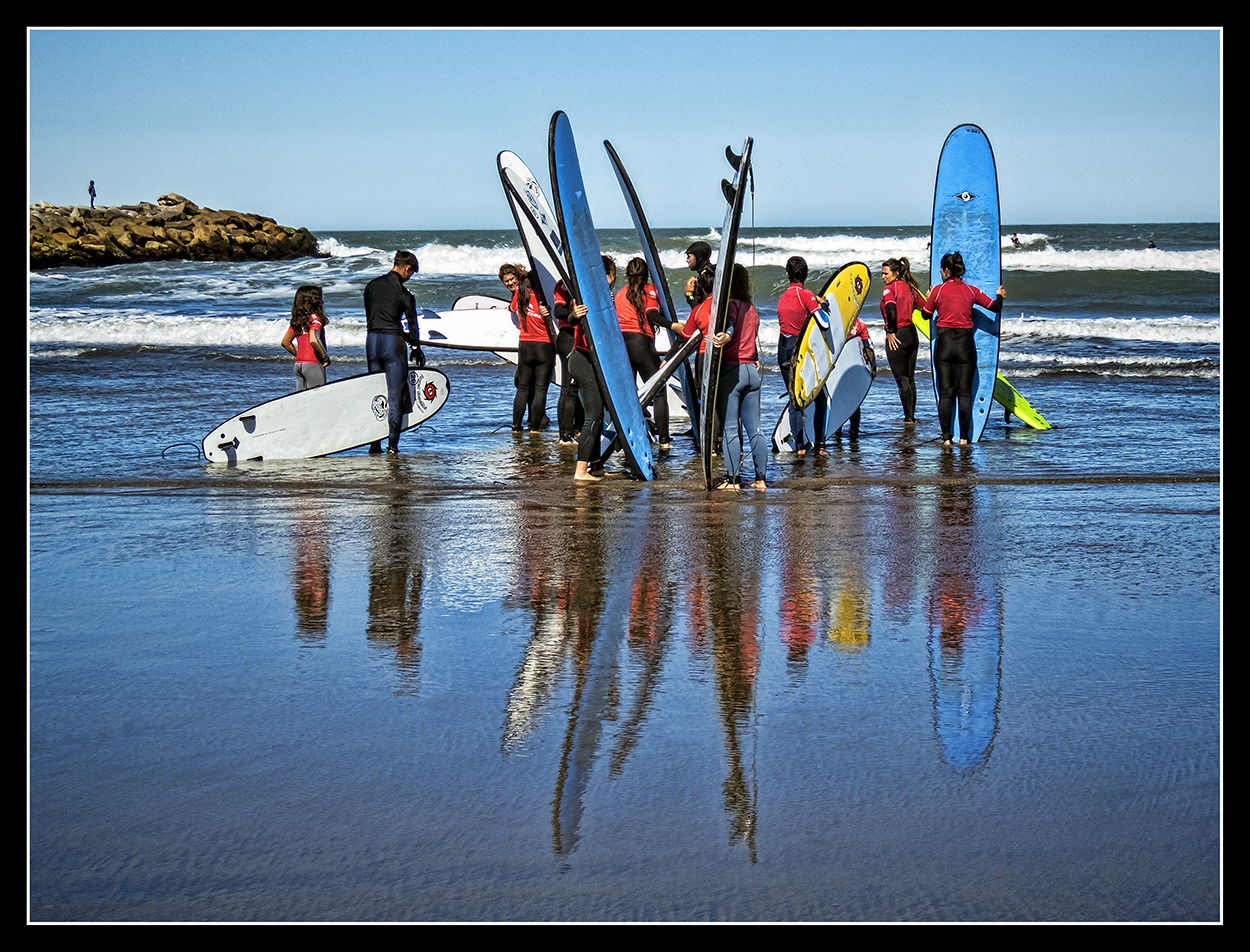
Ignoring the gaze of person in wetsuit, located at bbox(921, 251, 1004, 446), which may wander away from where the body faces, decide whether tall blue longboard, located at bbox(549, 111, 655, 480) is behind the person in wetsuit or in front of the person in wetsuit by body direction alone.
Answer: behind

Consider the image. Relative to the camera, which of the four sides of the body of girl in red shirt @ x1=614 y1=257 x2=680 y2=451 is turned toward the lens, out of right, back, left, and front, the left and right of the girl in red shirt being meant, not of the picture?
back

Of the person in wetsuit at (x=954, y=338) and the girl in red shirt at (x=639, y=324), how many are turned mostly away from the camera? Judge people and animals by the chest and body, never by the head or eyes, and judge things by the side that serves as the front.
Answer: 2

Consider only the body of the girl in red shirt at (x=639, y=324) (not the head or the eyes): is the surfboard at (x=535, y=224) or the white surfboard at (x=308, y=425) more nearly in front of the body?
the surfboard

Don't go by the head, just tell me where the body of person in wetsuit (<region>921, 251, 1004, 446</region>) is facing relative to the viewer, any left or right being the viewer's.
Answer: facing away from the viewer

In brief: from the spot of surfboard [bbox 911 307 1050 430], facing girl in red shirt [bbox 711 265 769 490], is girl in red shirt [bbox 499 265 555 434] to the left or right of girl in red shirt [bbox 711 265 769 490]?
right

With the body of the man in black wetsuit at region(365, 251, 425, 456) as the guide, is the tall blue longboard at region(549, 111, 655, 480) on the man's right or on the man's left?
on the man's right

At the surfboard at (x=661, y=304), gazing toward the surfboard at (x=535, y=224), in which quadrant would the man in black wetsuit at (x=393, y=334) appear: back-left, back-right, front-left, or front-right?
front-left

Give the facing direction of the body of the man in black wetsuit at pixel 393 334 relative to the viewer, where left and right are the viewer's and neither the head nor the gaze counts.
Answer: facing away from the viewer and to the right of the viewer
